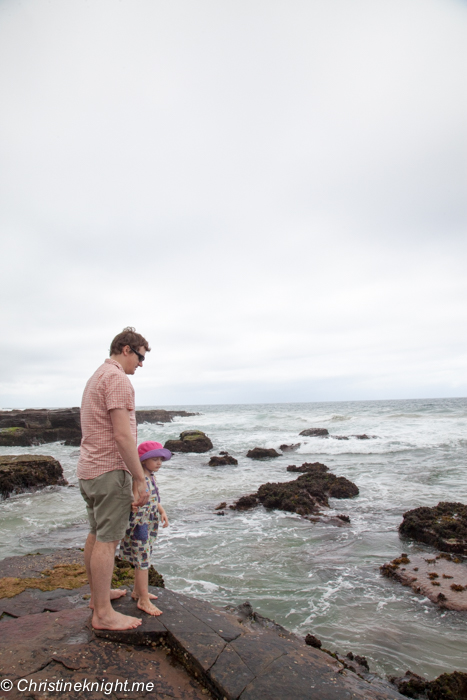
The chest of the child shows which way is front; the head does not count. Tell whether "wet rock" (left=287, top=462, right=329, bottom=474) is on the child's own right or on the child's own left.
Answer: on the child's own left

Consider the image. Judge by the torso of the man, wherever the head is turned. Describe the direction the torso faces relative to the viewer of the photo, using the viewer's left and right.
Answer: facing to the right of the viewer

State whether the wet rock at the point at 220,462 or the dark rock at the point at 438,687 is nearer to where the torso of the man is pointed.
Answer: the dark rock

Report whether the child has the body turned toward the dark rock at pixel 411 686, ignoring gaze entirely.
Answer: yes

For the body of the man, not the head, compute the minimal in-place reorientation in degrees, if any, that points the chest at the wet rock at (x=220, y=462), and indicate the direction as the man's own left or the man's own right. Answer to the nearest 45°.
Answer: approximately 90° to the man's own left

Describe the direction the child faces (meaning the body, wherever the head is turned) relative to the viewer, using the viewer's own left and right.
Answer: facing to the right of the viewer

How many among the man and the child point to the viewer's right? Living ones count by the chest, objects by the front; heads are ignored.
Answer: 2

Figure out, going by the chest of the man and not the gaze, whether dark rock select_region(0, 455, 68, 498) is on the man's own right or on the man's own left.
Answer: on the man's own left

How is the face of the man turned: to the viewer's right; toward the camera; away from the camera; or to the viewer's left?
to the viewer's right

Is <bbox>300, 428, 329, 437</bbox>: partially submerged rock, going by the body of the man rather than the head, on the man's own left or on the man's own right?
on the man's own left

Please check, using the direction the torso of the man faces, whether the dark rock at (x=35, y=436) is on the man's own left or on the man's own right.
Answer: on the man's own left
